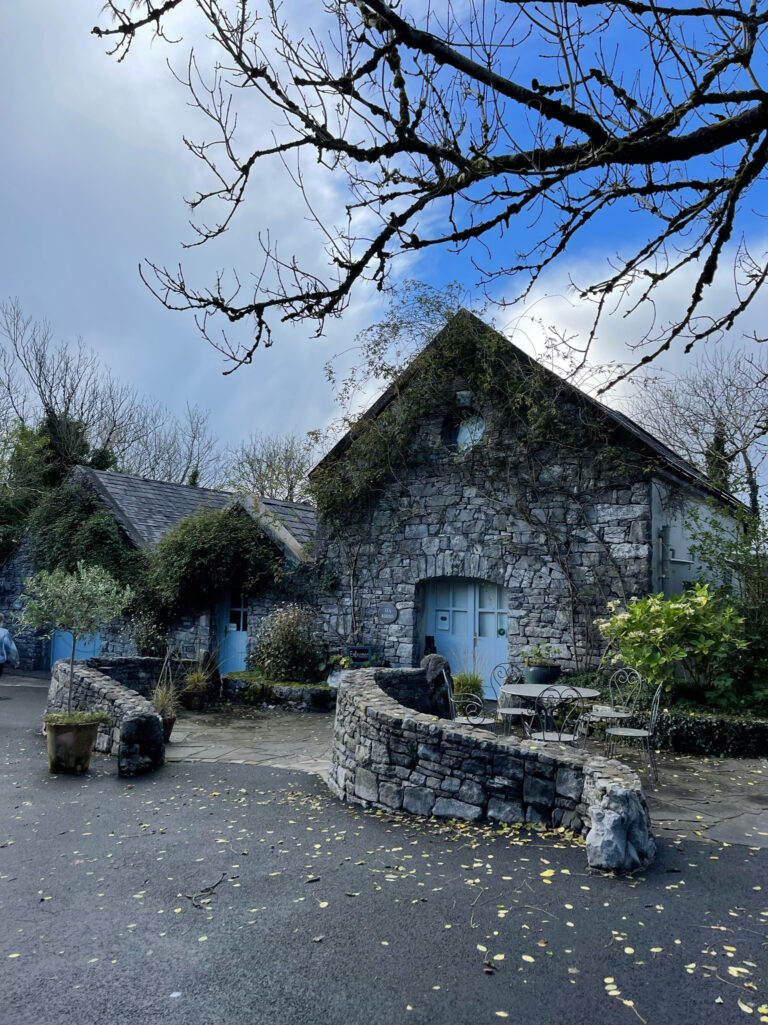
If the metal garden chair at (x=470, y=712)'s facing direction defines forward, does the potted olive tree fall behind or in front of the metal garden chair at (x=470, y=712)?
behind

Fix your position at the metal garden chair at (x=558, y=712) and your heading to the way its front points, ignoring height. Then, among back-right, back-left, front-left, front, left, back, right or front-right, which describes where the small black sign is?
front-left

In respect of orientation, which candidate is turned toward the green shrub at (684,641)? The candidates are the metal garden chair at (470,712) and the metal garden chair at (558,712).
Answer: the metal garden chair at (470,712)

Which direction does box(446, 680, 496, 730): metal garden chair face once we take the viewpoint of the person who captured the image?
facing to the right of the viewer

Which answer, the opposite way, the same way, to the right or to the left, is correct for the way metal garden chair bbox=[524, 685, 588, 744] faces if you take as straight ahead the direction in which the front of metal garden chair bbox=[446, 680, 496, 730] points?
to the left

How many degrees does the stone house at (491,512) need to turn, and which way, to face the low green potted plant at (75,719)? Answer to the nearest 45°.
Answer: approximately 45° to its right

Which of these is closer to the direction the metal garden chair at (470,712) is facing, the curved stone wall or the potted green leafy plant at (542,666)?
the potted green leafy plant

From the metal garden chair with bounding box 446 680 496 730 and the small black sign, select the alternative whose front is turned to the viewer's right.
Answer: the metal garden chair

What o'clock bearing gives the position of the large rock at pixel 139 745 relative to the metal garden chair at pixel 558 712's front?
The large rock is roughly at 8 o'clock from the metal garden chair.

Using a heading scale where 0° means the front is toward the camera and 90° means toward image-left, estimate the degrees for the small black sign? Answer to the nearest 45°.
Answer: approximately 0°

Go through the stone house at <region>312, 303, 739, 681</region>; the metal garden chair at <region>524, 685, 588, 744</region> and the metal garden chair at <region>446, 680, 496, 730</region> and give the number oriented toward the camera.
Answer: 1

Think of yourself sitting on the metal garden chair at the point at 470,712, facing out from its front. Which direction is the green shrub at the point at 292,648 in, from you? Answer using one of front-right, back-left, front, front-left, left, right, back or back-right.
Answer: back-left

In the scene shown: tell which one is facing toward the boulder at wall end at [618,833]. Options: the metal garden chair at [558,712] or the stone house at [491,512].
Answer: the stone house

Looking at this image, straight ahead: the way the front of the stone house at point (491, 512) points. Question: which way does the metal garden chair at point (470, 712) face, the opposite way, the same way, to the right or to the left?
to the left

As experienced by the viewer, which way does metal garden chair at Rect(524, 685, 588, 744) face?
facing away from the viewer
